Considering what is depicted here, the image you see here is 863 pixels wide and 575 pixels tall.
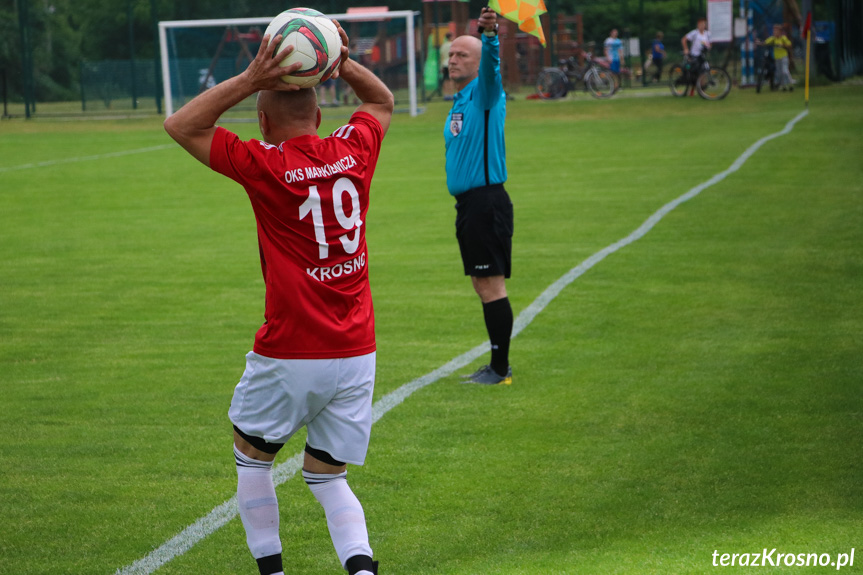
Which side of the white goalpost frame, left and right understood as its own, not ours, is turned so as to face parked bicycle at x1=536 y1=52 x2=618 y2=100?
left

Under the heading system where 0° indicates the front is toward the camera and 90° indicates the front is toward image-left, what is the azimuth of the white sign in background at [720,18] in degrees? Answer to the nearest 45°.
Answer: approximately 0°

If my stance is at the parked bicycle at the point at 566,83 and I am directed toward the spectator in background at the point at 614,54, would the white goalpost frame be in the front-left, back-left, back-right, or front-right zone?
back-left

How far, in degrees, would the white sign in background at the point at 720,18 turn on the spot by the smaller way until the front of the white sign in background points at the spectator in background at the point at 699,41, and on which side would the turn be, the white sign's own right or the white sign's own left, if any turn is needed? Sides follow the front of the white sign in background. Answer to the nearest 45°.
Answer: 0° — it already faces them

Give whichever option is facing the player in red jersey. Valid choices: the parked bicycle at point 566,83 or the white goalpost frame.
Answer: the white goalpost frame

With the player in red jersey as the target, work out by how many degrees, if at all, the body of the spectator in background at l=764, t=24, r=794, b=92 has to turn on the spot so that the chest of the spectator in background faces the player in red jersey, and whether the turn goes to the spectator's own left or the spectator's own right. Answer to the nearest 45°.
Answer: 0° — they already face them

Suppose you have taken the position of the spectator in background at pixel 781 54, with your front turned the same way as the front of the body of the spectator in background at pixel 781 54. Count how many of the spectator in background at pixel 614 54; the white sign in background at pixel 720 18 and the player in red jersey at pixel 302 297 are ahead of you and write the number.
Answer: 1

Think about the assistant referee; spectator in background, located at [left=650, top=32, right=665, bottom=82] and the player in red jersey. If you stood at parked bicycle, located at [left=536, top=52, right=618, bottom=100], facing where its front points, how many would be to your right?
2
